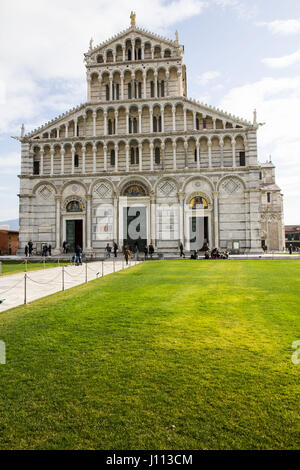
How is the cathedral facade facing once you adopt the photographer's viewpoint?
facing the viewer
